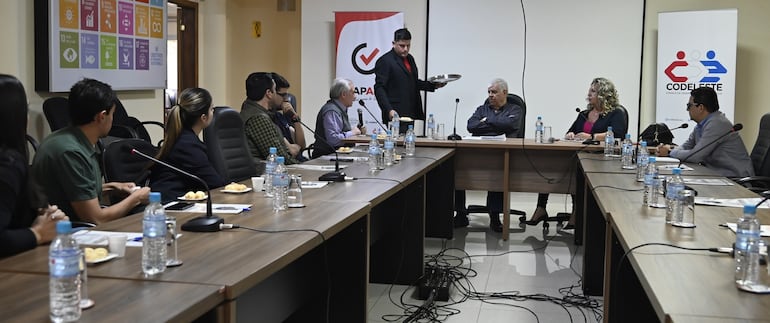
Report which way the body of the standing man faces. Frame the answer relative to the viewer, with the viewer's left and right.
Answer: facing the viewer and to the right of the viewer

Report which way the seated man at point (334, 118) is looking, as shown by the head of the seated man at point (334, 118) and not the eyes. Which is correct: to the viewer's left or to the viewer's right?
to the viewer's right

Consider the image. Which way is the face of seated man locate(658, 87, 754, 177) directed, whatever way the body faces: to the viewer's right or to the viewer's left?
to the viewer's left

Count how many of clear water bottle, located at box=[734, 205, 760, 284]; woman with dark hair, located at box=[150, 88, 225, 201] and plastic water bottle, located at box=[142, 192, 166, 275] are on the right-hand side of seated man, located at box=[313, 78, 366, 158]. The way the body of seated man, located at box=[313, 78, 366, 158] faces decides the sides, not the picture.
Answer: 3

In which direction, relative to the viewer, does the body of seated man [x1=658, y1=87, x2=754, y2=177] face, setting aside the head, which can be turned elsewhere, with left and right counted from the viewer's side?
facing to the left of the viewer

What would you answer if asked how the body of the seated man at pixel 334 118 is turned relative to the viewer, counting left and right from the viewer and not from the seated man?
facing to the right of the viewer

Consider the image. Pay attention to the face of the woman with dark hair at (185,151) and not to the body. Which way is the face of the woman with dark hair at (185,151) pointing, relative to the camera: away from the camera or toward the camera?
away from the camera

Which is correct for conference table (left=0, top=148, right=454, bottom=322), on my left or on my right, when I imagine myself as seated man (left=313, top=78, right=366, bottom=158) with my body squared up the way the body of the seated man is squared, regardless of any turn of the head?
on my right

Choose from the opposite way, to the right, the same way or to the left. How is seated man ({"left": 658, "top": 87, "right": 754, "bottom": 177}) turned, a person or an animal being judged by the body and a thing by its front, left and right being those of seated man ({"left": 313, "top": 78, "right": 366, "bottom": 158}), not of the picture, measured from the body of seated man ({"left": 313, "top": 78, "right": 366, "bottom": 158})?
the opposite way

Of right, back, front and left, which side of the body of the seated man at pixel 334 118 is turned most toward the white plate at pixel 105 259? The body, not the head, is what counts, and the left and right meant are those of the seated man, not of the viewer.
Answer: right

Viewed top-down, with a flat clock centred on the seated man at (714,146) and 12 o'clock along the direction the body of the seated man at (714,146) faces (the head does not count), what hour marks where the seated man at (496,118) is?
the seated man at (496,118) is roughly at 1 o'clock from the seated man at (714,146).

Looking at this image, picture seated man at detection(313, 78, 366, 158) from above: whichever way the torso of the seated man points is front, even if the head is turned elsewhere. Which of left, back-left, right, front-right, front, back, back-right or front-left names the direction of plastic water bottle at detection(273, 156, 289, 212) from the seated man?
right

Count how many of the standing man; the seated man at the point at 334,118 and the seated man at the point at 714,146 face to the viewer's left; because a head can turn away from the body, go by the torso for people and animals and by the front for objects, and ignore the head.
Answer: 1

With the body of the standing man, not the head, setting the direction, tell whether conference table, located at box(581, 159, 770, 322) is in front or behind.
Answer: in front

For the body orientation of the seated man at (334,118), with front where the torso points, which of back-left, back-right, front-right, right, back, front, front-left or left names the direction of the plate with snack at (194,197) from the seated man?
right

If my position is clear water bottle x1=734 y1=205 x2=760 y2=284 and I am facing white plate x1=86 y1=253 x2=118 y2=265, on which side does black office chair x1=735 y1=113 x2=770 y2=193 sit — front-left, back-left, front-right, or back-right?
back-right

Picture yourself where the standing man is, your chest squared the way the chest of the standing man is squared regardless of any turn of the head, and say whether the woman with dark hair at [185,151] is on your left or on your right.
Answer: on your right

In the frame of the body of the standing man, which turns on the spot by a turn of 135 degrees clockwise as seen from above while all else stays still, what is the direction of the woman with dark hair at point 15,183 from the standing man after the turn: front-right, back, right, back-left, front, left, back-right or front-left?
left

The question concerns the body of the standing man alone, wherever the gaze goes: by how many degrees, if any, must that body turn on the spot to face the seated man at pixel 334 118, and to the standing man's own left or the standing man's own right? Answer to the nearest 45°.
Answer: approximately 90° to the standing man's own right

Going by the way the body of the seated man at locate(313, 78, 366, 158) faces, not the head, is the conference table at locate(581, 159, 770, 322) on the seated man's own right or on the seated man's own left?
on the seated man's own right
